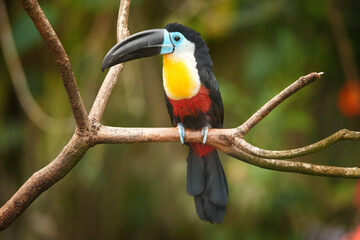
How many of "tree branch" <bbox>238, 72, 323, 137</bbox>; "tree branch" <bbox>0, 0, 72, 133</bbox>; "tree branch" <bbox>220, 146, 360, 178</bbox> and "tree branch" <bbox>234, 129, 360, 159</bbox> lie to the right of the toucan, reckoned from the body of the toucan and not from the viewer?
1

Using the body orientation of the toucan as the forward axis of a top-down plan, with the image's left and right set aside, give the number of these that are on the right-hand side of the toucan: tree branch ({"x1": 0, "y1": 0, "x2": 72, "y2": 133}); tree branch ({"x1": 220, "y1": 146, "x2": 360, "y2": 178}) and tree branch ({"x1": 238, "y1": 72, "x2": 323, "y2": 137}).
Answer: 1

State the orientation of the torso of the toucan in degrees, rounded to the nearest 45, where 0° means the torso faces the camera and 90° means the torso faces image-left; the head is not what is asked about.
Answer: approximately 45°

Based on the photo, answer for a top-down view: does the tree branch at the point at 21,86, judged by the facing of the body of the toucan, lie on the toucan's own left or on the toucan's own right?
on the toucan's own right

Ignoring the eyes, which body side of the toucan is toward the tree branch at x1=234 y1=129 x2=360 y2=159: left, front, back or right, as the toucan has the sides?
left

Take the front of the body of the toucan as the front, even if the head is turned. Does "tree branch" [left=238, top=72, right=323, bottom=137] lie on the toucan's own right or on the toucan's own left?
on the toucan's own left
